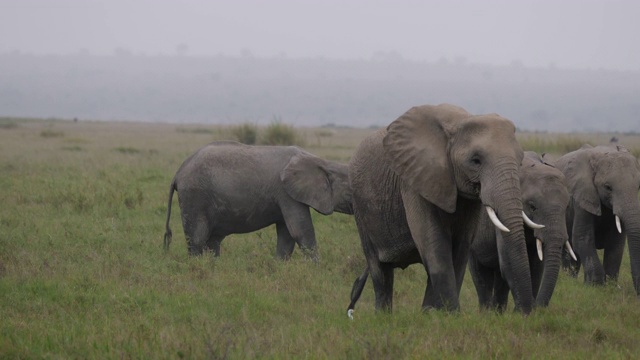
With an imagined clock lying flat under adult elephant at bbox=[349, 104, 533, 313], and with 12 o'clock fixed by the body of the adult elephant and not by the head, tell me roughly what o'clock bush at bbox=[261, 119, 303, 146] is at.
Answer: The bush is roughly at 7 o'clock from the adult elephant.

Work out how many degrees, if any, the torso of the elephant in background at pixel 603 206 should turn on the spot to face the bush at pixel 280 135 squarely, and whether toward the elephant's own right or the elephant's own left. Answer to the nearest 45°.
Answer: approximately 180°

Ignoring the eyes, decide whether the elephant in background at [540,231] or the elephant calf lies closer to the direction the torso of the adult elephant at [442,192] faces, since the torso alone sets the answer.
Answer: the elephant in background

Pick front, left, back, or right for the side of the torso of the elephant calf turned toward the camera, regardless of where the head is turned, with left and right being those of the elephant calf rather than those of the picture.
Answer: right

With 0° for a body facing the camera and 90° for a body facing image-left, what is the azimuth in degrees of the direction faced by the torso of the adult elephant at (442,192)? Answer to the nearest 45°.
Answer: approximately 315°

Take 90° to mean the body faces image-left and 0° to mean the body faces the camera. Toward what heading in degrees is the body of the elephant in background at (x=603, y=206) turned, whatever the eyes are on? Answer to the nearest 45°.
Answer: approximately 315°

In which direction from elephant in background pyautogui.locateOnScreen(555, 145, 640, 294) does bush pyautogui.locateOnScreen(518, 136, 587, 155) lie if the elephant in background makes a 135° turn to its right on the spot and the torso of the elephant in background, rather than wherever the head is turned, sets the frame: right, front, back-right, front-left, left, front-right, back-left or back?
right

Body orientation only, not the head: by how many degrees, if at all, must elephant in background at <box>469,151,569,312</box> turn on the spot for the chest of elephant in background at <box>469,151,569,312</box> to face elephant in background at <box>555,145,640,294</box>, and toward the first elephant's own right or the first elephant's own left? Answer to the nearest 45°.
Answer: approximately 135° to the first elephant's own left
